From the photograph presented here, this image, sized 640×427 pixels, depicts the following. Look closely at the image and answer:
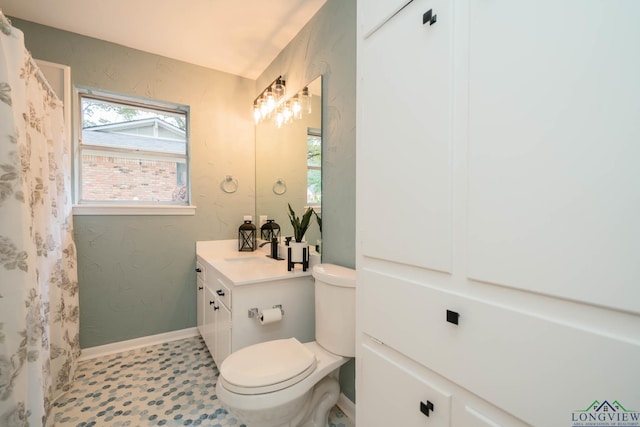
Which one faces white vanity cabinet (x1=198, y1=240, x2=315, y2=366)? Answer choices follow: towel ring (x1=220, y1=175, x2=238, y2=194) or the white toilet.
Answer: the towel ring

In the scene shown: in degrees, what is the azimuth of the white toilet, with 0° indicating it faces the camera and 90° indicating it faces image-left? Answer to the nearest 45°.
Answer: approximately 45°

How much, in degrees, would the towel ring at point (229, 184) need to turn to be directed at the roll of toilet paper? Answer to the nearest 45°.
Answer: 0° — it already faces it

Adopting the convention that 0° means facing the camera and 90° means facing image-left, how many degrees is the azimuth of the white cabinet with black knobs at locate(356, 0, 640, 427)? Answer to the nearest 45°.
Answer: approximately 45°

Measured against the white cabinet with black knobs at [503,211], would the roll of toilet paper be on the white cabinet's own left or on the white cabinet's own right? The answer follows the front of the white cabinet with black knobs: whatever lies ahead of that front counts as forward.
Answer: on the white cabinet's own right

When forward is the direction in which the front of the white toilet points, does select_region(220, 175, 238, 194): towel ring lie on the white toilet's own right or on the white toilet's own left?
on the white toilet's own right
